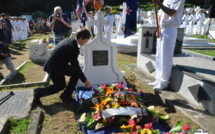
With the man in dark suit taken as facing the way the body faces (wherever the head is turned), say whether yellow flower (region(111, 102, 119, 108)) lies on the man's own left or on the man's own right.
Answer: on the man's own right

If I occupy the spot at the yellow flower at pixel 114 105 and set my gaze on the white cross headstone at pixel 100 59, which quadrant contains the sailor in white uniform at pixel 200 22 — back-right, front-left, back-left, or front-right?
front-right

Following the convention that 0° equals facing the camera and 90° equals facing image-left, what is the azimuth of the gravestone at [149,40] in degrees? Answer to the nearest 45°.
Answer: approximately 0°

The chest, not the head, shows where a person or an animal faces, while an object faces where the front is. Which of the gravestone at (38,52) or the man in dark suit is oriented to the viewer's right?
the man in dark suit

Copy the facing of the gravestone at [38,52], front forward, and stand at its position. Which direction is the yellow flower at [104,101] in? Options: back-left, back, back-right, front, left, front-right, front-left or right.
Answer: front

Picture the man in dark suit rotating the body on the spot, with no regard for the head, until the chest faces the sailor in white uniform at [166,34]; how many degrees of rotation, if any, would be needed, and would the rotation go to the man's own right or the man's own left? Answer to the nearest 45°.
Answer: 0° — they already face them

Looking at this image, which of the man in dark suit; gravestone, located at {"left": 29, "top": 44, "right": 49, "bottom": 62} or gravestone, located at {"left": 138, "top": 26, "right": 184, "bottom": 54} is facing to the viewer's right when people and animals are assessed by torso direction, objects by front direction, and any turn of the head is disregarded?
the man in dark suit

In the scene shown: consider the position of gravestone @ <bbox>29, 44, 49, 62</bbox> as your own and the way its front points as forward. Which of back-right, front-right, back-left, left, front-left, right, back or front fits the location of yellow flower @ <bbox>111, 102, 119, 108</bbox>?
front

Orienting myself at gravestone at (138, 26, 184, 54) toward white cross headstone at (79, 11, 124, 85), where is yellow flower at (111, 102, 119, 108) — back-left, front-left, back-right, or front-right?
front-left

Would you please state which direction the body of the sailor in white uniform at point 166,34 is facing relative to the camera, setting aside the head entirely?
to the viewer's left

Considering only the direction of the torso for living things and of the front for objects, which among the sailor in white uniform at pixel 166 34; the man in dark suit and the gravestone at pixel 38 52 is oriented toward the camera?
the gravestone

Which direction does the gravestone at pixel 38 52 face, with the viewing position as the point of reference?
facing the viewer

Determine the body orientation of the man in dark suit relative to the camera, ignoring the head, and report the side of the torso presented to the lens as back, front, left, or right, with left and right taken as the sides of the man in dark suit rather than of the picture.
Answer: right
